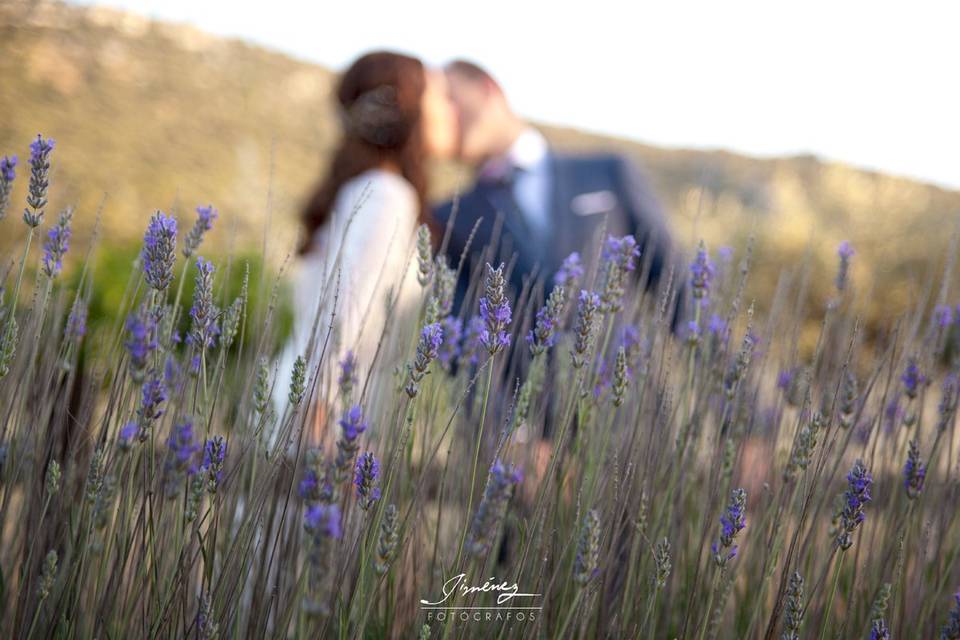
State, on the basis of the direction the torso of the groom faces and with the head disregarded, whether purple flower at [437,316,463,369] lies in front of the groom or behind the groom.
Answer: in front

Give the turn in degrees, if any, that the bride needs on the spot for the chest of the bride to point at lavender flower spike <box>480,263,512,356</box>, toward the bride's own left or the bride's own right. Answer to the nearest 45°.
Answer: approximately 90° to the bride's own right

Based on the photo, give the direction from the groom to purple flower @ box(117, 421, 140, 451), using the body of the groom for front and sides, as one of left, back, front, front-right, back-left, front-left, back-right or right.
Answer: front-left

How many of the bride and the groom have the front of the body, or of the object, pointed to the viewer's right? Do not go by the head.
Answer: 1

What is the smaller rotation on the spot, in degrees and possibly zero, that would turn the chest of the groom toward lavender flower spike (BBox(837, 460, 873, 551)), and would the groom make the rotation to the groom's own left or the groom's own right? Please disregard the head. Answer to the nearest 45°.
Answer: approximately 45° to the groom's own left

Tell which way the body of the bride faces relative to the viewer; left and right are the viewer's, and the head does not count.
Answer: facing to the right of the viewer

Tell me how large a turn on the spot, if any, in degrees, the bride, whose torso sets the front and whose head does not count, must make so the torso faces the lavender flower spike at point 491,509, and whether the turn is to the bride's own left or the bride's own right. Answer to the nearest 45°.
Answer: approximately 90° to the bride's own right

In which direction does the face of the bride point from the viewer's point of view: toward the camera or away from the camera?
away from the camera

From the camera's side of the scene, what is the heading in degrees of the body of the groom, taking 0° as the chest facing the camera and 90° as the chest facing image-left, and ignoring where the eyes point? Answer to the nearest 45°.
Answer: approximately 45°

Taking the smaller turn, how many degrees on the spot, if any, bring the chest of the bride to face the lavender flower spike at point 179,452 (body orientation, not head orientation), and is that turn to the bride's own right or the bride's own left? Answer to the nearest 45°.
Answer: approximately 90° to the bride's own right

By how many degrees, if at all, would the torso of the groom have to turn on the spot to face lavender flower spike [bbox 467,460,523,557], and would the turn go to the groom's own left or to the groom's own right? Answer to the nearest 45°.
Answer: approximately 45° to the groom's own left

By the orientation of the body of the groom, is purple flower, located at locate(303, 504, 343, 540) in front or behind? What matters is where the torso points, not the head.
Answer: in front
